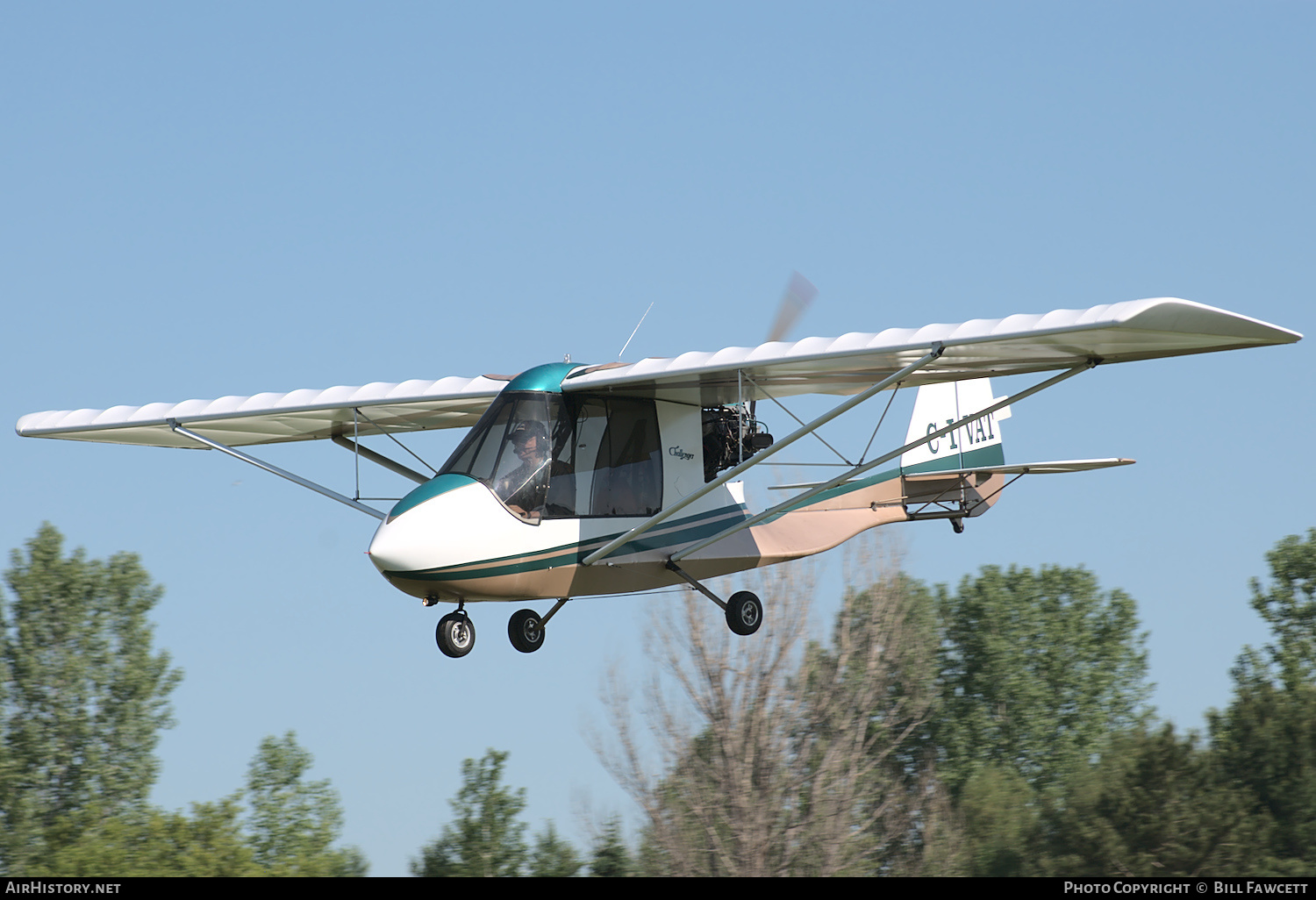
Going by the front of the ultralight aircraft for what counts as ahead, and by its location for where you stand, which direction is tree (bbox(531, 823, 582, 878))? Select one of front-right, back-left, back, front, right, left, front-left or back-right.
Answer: back-right

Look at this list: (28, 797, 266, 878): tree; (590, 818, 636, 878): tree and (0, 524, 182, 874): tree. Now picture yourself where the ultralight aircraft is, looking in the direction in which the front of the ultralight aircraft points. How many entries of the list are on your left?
0

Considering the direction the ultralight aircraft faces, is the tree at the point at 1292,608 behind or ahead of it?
behind

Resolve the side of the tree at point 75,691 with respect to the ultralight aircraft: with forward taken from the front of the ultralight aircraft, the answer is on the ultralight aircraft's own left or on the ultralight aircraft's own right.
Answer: on the ultralight aircraft's own right

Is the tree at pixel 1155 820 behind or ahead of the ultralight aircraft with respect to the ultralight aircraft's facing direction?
behind

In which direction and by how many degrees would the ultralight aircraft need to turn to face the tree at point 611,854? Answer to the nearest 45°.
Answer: approximately 135° to its right

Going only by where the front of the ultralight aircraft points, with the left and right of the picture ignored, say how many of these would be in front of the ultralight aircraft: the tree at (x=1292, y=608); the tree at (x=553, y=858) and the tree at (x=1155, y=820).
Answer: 0

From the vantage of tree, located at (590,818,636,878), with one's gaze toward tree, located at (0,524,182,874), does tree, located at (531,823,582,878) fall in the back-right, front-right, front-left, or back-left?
front-right

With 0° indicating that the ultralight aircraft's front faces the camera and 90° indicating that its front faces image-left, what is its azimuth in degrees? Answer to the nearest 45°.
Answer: approximately 45°

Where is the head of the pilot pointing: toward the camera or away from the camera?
toward the camera

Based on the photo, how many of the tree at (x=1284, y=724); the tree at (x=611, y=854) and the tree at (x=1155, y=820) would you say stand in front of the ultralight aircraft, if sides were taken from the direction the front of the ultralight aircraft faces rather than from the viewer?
0

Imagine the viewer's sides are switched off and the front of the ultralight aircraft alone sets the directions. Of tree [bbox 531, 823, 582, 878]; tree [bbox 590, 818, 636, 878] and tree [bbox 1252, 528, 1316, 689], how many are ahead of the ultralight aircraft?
0

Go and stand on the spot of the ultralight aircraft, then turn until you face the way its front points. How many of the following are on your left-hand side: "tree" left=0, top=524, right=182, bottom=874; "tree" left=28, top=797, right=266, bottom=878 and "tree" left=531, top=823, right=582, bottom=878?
0

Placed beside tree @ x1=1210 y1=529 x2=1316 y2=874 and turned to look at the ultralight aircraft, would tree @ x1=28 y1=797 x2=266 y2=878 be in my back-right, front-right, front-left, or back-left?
front-right

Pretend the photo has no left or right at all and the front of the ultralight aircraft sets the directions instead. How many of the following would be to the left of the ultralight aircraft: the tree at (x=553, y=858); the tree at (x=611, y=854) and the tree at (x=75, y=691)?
0

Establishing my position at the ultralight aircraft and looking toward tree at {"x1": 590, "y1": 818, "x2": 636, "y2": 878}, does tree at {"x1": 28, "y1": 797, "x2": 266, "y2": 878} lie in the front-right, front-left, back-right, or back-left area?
front-left
